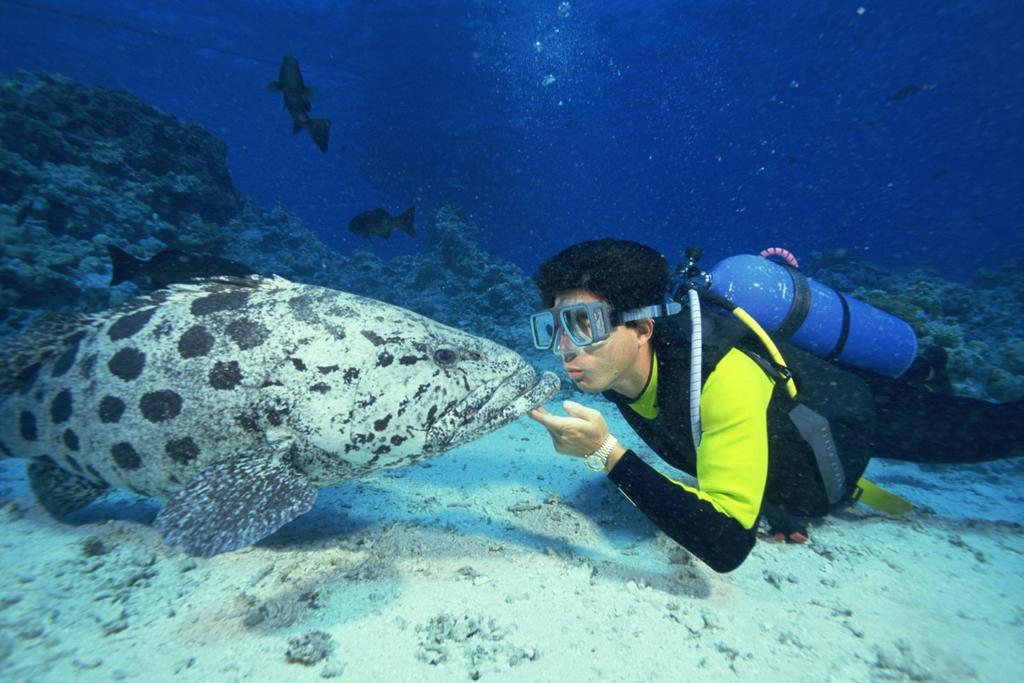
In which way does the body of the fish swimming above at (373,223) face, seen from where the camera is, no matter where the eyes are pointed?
to the viewer's left

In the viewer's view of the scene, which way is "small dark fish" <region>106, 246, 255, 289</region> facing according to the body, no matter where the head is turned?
to the viewer's right

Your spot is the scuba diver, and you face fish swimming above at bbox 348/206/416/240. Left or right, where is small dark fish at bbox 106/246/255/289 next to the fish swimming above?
left

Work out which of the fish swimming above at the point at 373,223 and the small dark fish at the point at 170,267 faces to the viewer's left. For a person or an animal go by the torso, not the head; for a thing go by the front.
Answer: the fish swimming above

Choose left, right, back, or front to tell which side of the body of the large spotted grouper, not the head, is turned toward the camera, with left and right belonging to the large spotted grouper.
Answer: right

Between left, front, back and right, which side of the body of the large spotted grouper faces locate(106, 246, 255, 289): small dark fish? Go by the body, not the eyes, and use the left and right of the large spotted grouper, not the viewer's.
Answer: left

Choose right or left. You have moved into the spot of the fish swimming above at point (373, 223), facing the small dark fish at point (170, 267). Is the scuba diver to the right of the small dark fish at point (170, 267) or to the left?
left

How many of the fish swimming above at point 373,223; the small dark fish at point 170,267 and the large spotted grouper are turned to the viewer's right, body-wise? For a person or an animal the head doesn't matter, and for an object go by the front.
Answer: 2

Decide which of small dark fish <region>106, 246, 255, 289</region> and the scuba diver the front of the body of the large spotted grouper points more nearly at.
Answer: the scuba diver

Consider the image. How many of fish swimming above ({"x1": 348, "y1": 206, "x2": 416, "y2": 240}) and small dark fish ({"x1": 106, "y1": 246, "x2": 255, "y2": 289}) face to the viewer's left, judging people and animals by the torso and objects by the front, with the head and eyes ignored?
1

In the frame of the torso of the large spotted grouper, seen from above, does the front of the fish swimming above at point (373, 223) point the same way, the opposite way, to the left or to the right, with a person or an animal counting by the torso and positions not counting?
the opposite way

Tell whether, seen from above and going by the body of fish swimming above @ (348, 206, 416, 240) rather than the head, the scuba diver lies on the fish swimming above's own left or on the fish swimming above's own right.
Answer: on the fish swimming above's own left

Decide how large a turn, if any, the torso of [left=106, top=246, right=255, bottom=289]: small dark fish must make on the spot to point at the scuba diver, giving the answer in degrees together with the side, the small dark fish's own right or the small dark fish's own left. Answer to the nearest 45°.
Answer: approximately 45° to the small dark fish's own right
